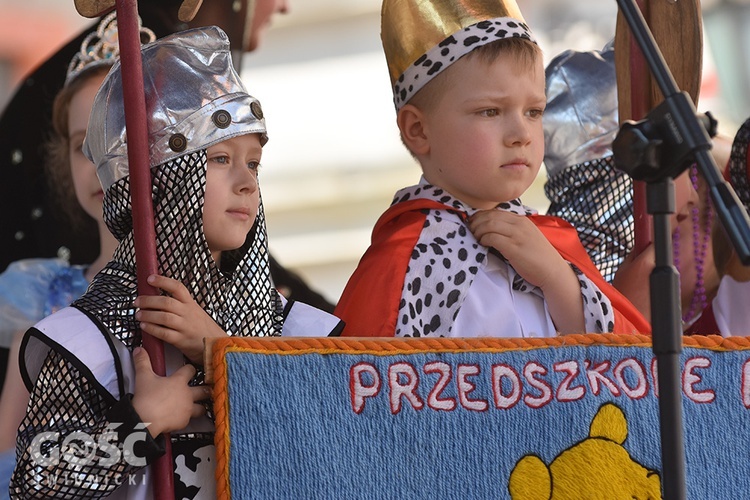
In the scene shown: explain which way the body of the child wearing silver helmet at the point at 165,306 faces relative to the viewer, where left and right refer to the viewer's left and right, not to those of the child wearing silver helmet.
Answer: facing the viewer and to the right of the viewer

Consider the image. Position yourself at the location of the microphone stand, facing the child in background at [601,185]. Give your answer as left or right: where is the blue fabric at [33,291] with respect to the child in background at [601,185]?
left

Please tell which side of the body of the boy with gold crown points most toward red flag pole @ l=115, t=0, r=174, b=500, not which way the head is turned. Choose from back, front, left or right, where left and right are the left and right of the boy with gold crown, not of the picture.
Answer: right

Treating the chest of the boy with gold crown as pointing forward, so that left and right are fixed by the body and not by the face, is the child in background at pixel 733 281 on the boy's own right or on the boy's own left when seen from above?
on the boy's own left

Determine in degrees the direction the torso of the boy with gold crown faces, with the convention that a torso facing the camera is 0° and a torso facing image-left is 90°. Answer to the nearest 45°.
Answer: approximately 315°

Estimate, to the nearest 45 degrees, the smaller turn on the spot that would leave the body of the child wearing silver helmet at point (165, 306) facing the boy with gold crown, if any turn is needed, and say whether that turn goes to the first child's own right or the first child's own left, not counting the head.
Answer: approximately 45° to the first child's own left

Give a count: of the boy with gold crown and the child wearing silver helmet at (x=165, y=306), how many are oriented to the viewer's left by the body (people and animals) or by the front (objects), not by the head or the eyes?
0

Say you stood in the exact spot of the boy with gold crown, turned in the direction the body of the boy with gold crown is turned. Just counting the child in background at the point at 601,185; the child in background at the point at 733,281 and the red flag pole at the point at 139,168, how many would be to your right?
1

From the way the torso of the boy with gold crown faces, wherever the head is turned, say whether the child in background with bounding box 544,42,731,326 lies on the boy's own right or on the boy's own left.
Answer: on the boy's own left

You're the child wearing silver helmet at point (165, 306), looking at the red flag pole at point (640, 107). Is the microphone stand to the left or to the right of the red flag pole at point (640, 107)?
right

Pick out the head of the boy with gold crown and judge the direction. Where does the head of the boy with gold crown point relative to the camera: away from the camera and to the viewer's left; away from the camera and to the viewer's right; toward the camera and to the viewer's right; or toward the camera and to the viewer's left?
toward the camera and to the viewer's right

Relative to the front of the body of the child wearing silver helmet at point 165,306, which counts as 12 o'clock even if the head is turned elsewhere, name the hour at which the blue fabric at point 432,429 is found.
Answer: The blue fabric is roughly at 11 o'clock from the child wearing silver helmet.
